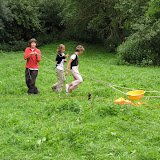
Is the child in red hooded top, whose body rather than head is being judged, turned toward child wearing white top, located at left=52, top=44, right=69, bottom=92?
no

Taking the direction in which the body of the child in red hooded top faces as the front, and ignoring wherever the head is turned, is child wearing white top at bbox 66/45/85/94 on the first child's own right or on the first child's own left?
on the first child's own left

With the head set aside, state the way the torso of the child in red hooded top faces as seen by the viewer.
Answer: toward the camera

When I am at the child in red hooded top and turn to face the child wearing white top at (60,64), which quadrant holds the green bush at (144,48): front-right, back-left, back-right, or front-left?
front-left

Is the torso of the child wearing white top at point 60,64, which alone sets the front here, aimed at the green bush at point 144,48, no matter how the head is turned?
no

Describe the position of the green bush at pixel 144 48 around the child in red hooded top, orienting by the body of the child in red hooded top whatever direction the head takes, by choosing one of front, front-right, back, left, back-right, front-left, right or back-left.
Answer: back-left

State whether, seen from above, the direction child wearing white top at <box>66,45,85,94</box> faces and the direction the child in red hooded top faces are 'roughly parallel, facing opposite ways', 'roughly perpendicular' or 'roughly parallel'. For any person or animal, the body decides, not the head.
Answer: roughly perpendicular
